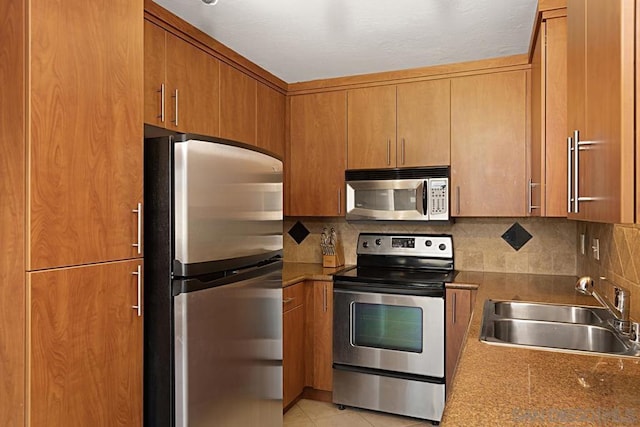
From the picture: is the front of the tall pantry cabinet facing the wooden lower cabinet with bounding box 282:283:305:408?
no

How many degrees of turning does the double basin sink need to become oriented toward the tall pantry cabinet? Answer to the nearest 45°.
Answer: approximately 45° to its left

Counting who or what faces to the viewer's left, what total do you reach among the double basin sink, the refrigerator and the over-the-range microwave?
1

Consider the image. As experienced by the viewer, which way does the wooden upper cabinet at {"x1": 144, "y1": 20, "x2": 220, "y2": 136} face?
facing the viewer and to the right of the viewer

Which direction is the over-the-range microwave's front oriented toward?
toward the camera

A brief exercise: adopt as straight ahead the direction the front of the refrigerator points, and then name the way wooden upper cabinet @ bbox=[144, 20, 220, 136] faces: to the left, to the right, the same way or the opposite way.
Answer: the same way

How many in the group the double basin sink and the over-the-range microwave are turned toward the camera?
1

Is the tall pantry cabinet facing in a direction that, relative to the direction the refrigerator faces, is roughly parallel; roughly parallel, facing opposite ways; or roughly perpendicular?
roughly parallel

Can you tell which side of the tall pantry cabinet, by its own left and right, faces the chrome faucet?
front

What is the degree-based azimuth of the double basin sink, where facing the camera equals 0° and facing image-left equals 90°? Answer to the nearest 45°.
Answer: approximately 90°

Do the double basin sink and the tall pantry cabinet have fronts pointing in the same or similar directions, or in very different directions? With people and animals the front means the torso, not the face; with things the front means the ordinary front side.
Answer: very different directions

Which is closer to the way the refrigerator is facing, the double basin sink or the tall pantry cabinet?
the double basin sink

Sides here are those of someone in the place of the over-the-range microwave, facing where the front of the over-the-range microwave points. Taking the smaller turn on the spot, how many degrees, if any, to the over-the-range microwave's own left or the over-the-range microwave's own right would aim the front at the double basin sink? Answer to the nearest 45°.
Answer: approximately 45° to the over-the-range microwave's own left

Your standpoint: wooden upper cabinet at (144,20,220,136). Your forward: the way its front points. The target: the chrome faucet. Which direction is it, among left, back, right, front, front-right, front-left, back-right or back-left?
front

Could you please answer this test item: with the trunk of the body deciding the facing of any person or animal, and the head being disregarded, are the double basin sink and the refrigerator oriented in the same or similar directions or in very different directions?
very different directions

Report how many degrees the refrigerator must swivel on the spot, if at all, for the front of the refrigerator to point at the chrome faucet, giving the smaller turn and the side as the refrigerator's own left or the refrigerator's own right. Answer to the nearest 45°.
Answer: approximately 45° to the refrigerator's own left

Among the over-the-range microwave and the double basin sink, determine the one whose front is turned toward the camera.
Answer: the over-the-range microwave
